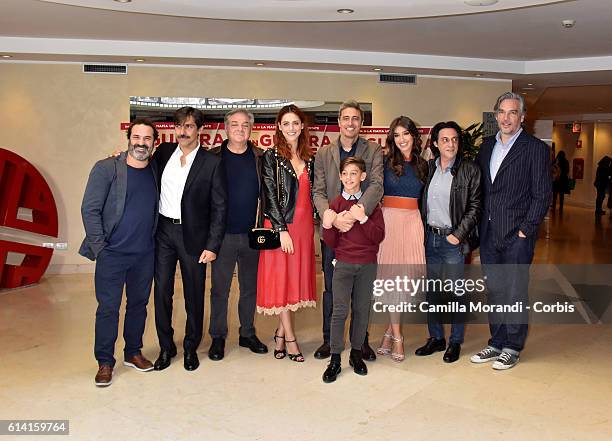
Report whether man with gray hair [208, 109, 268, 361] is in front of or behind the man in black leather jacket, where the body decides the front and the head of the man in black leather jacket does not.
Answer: in front

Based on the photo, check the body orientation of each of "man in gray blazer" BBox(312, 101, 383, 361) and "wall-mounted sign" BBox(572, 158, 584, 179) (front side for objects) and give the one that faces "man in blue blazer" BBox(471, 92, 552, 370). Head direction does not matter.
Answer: the wall-mounted sign

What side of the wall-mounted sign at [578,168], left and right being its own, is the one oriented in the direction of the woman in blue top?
front

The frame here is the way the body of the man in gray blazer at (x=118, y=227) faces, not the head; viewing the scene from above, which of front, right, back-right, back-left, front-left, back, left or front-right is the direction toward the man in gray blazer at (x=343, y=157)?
front-left

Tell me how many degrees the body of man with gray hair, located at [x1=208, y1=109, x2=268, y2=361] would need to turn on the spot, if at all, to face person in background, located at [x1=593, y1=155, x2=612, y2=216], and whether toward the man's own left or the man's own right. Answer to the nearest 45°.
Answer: approximately 135° to the man's own left

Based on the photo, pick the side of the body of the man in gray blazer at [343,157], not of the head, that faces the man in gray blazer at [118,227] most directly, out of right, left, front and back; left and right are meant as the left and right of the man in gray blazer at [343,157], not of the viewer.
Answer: right

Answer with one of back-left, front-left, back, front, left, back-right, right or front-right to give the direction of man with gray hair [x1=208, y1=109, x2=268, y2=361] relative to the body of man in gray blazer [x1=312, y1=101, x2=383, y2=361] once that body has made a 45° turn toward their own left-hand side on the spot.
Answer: back-right

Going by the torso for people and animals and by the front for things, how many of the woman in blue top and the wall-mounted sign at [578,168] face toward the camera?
2

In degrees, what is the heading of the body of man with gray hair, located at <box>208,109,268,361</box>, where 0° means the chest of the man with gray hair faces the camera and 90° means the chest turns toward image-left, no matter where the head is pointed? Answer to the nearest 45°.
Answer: approximately 0°
